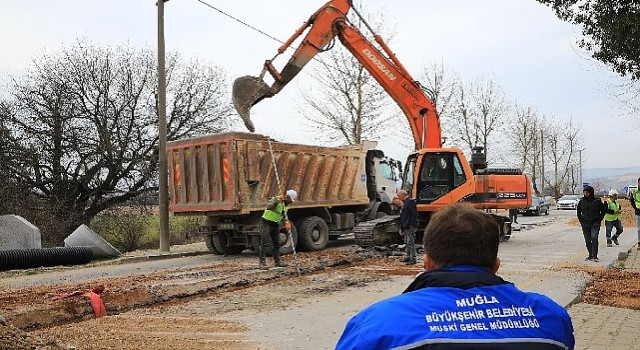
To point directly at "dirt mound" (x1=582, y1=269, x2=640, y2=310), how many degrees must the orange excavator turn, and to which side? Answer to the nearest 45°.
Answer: approximately 90° to its left

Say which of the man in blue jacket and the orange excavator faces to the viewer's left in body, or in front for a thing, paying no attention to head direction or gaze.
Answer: the orange excavator

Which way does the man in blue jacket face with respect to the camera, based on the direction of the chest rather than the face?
away from the camera

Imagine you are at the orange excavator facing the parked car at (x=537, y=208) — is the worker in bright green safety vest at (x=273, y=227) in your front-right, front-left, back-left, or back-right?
back-left

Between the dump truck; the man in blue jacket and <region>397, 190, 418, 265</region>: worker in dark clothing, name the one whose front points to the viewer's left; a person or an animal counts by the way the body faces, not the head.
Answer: the worker in dark clothing

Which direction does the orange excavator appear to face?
to the viewer's left

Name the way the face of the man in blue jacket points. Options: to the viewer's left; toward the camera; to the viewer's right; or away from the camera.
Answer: away from the camera

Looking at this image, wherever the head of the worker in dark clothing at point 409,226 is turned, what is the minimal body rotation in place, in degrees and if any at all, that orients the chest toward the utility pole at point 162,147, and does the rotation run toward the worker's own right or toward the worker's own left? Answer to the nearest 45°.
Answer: approximately 45° to the worker's own right

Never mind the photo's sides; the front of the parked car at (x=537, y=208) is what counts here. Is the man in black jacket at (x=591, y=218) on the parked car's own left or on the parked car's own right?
on the parked car's own left

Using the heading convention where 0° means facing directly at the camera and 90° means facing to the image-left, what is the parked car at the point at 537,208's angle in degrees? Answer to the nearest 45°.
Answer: approximately 45°

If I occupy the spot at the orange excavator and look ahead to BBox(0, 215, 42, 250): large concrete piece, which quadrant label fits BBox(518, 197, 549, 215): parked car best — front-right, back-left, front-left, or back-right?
back-right

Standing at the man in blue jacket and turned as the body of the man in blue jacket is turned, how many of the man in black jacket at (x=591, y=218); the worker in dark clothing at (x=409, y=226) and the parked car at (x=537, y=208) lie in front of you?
3
